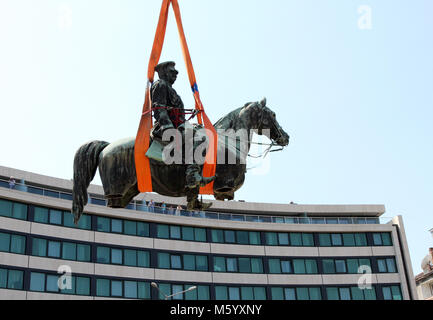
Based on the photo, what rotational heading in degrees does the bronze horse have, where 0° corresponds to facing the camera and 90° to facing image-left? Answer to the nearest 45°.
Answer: approximately 270°
